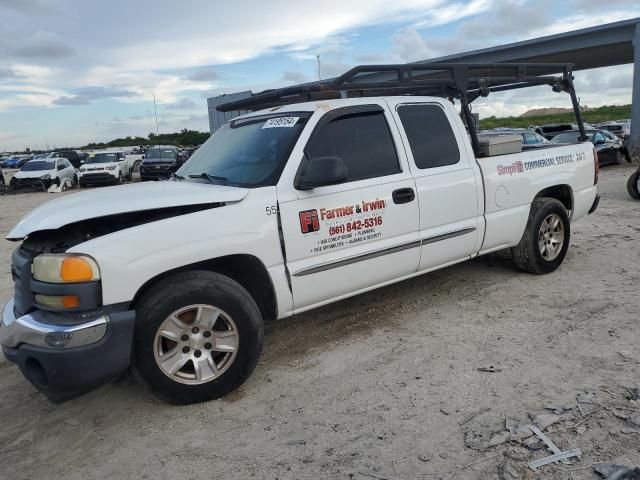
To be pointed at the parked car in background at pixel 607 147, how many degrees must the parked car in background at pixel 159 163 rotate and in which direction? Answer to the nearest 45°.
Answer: approximately 90° to its left

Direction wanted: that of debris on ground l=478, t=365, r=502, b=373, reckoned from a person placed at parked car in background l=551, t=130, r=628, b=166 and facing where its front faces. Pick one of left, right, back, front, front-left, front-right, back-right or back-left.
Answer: front-right

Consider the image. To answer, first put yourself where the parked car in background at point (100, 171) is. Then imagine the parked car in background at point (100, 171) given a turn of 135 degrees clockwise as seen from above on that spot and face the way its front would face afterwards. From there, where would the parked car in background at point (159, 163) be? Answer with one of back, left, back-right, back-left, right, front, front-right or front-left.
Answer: right

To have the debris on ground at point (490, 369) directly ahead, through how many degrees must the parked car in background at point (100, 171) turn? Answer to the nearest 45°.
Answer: approximately 45° to its left

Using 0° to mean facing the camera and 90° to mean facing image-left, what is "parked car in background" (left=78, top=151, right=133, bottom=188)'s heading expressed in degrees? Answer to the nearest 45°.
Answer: approximately 45°

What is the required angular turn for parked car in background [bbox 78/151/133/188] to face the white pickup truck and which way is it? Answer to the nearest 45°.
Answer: approximately 45° to its left

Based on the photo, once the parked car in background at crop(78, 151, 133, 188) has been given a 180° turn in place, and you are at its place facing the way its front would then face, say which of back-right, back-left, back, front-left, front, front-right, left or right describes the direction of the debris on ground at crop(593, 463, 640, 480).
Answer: back-right
